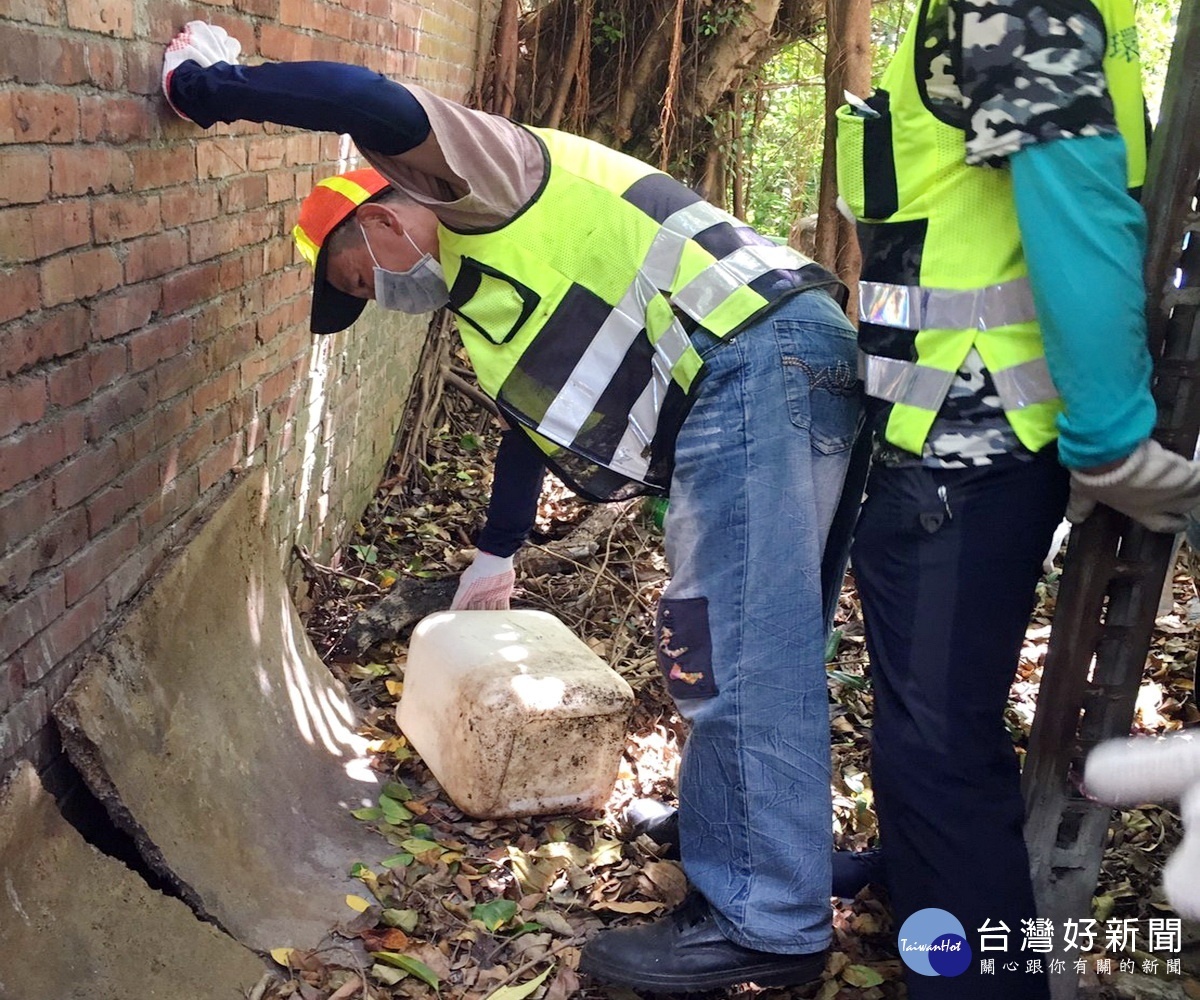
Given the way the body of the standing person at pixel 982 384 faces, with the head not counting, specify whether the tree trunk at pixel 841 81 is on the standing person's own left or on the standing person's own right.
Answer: on the standing person's own right

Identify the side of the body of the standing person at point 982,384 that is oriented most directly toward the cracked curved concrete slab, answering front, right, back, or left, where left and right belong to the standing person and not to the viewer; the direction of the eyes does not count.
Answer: front

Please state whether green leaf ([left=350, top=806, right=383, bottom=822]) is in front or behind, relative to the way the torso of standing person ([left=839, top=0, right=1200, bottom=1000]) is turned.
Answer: in front

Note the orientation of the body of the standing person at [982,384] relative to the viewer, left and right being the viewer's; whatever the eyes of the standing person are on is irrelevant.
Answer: facing to the left of the viewer

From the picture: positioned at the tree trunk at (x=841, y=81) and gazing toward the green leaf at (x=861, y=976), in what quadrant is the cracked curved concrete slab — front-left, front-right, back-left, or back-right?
front-right

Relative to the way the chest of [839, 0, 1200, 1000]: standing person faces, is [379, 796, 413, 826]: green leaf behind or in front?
in front
